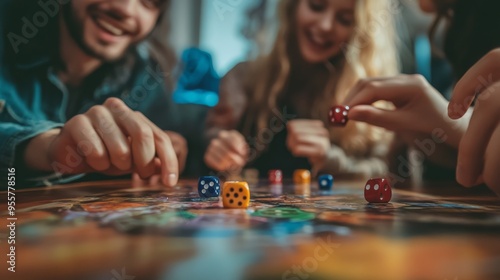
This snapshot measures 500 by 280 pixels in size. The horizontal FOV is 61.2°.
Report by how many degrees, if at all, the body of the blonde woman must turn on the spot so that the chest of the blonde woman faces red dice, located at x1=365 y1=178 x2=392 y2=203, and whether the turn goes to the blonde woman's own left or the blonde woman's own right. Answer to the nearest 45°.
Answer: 0° — they already face it

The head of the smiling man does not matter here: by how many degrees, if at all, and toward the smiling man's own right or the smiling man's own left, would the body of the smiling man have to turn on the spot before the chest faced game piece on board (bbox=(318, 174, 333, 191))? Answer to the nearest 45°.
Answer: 0° — they already face it

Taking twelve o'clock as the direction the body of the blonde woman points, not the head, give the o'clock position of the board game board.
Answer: The board game board is roughly at 12 o'clock from the blonde woman.

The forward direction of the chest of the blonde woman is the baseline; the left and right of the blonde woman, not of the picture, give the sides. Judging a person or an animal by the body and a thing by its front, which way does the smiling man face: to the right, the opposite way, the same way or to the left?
to the left

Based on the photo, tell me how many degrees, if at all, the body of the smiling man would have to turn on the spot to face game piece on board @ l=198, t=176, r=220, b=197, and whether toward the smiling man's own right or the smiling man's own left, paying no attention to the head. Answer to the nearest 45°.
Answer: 0° — they already face it

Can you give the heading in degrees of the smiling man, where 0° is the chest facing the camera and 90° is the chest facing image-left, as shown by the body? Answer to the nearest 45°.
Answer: approximately 315°

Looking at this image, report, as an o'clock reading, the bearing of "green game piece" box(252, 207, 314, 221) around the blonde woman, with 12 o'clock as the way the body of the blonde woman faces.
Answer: The green game piece is roughly at 12 o'clock from the blonde woman.

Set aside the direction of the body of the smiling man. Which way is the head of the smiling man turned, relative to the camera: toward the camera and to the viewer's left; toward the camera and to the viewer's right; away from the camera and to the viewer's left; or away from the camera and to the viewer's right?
toward the camera and to the viewer's right

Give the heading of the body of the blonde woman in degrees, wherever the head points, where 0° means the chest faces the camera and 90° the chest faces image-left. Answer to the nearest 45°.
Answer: approximately 0°
